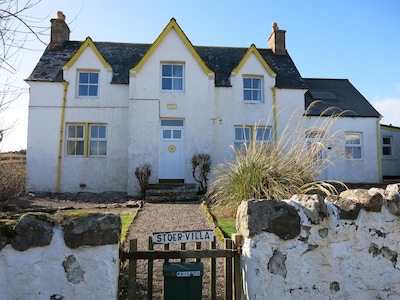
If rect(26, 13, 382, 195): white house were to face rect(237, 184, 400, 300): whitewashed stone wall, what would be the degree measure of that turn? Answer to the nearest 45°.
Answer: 0° — it already faces it

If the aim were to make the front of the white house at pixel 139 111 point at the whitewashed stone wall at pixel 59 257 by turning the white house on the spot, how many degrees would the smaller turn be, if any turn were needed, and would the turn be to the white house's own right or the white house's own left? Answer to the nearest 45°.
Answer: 0° — it already faces it

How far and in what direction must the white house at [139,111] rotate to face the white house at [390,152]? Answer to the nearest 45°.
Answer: approximately 90° to its left

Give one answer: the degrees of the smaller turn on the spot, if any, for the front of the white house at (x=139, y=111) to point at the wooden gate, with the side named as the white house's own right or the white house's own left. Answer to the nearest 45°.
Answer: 0° — it already faces it

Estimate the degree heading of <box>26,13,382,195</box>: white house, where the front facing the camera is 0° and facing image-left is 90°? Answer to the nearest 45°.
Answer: approximately 0°

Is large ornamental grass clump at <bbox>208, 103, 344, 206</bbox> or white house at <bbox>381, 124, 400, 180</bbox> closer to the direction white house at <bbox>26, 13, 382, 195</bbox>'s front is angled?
the large ornamental grass clump
